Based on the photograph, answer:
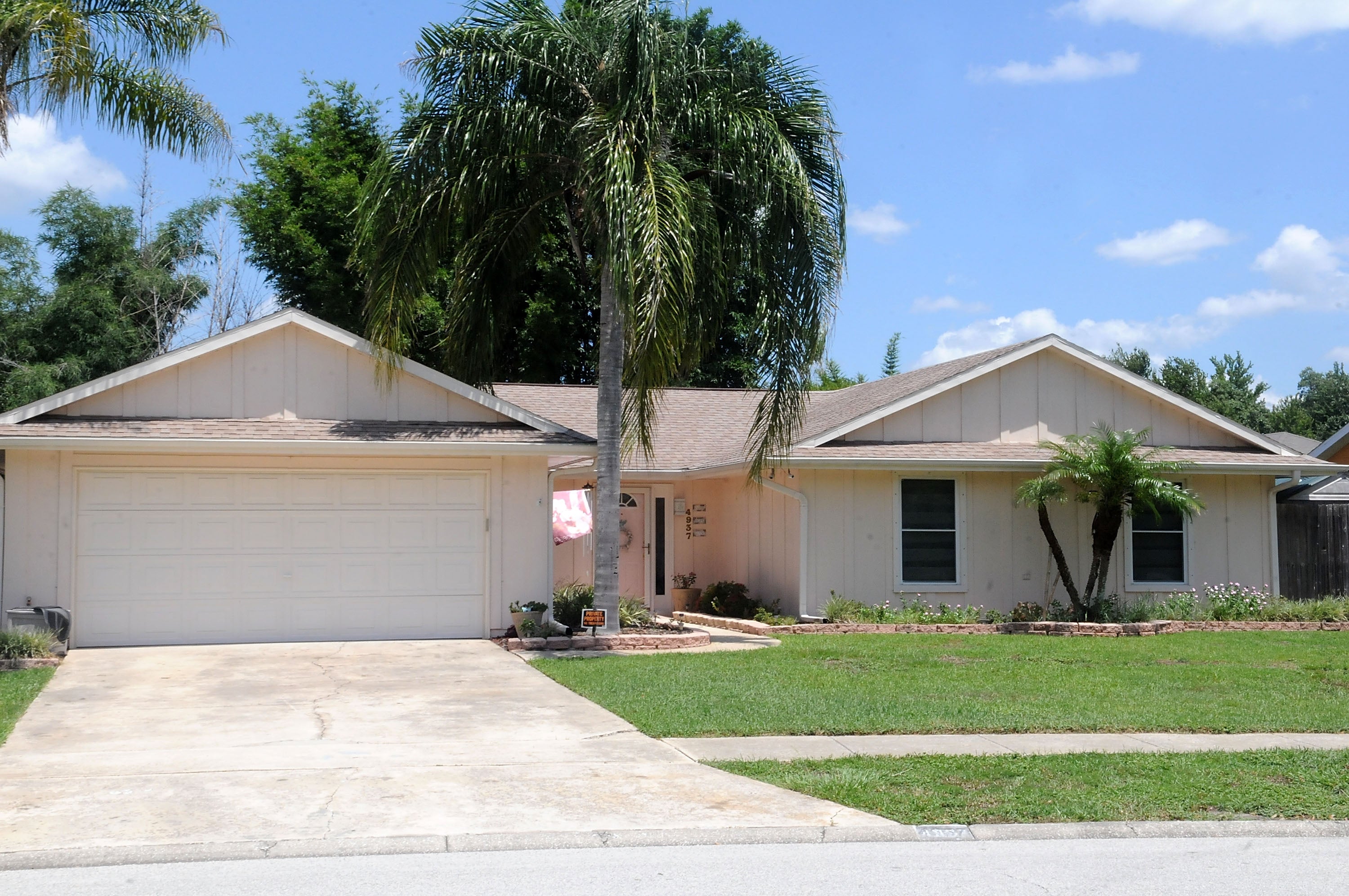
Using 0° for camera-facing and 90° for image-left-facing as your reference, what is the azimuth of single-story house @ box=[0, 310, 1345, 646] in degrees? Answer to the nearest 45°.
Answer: approximately 0°

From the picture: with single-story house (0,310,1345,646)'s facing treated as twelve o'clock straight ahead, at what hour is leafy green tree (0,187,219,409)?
The leafy green tree is roughly at 5 o'clock from the single-story house.

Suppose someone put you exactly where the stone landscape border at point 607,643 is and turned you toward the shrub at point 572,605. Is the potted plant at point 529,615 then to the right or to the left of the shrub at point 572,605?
left
